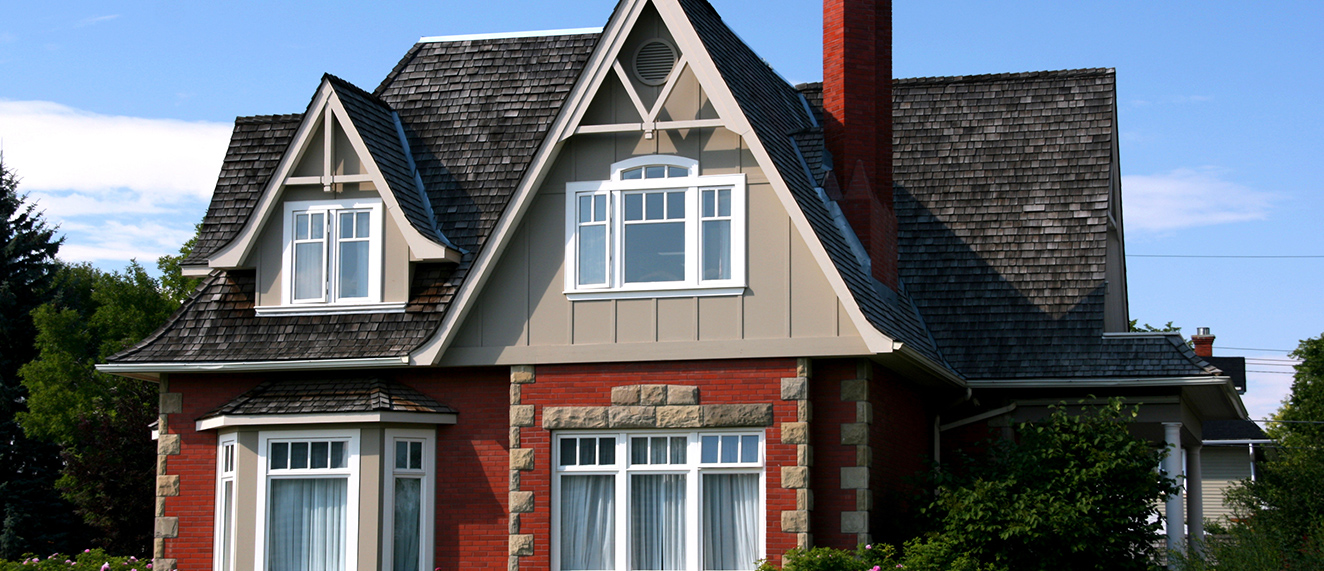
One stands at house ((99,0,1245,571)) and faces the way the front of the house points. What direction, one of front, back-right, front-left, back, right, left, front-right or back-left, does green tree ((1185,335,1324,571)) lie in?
back-left

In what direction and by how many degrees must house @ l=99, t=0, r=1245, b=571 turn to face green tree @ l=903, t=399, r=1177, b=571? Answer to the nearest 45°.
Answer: approximately 90° to its left

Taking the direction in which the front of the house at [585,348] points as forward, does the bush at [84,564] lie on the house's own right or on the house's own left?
on the house's own right

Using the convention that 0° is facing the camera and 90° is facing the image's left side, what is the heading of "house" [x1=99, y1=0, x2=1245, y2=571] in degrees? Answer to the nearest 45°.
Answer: approximately 0°
